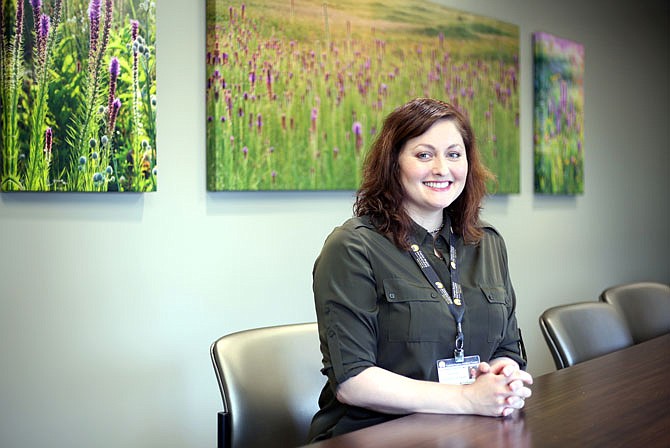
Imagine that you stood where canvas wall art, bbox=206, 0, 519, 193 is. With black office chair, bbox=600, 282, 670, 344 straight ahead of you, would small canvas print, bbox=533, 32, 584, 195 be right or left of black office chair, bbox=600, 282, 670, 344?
left

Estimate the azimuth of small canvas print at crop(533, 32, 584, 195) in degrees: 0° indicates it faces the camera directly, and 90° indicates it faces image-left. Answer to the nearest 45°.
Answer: approximately 315°

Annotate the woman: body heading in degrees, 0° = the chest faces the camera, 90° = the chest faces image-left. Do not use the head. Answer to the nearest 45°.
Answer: approximately 315°
